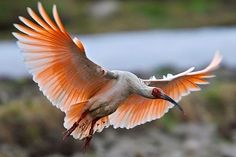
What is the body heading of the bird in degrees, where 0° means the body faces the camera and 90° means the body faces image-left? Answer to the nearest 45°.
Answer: approximately 315°
